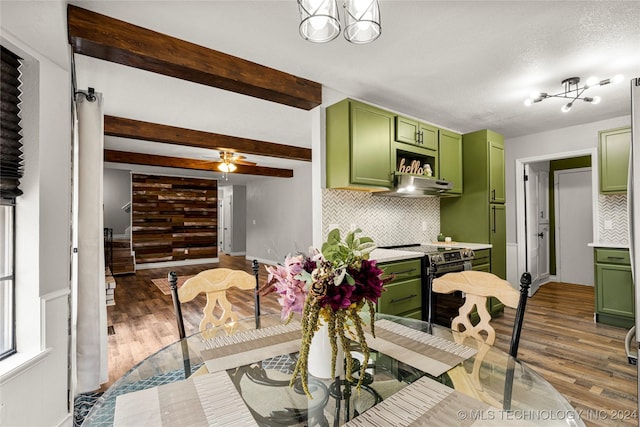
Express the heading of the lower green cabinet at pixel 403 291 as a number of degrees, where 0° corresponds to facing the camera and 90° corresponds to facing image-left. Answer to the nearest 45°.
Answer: approximately 315°

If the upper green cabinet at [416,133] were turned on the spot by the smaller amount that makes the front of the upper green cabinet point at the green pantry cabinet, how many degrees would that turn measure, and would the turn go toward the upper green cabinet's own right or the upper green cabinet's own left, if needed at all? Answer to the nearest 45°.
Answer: approximately 90° to the upper green cabinet's own left

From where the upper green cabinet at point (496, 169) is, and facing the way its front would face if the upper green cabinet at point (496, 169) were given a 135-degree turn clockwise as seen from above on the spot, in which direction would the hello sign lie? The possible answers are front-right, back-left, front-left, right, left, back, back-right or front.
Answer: front-left

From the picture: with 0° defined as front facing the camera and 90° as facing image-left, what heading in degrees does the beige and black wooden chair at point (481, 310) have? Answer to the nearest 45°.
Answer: approximately 45°

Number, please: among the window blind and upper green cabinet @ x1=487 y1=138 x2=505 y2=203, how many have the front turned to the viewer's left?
0

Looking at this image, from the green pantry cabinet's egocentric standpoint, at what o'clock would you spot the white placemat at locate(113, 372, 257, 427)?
The white placemat is roughly at 2 o'clock from the green pantry cabinet.

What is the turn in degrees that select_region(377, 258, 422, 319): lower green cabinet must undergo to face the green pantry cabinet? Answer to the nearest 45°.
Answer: approximately 90° to its left

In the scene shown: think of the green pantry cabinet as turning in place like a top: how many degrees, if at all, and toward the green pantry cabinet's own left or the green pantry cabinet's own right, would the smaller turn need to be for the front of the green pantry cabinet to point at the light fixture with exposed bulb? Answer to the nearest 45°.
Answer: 0° — it already faces it

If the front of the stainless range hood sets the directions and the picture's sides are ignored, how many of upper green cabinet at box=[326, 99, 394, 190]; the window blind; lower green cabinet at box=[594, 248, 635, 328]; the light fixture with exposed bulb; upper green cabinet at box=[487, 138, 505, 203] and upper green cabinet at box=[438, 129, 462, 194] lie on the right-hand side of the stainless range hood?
2

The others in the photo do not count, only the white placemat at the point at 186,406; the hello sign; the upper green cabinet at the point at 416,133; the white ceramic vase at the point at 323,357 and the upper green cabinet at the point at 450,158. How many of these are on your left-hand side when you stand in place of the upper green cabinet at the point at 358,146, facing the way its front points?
3

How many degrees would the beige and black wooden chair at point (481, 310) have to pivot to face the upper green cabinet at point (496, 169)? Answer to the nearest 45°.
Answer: approximately 135° to its right
